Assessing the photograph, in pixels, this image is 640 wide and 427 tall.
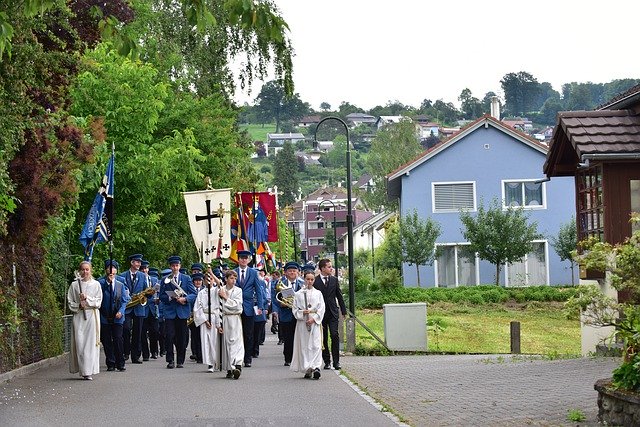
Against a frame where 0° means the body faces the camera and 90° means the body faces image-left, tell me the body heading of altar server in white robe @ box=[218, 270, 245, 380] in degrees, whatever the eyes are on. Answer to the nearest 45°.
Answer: approximately 0°

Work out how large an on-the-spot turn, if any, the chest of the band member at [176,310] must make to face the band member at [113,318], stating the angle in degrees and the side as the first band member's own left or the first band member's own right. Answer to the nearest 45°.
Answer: approximately 45° to the first band member's own right

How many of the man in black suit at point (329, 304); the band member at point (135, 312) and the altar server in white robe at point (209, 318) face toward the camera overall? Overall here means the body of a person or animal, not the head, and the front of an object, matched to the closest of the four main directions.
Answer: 3

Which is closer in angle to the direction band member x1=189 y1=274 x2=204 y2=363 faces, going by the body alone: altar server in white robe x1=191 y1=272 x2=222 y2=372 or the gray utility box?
the altar server in white robe

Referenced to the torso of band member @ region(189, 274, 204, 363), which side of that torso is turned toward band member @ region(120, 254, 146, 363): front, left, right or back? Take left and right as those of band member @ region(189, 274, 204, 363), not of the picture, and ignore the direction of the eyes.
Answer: right

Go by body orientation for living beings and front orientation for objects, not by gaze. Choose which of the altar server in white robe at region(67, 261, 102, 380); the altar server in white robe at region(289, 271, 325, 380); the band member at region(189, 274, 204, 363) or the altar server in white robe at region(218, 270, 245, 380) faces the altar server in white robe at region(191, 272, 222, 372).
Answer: the band member
